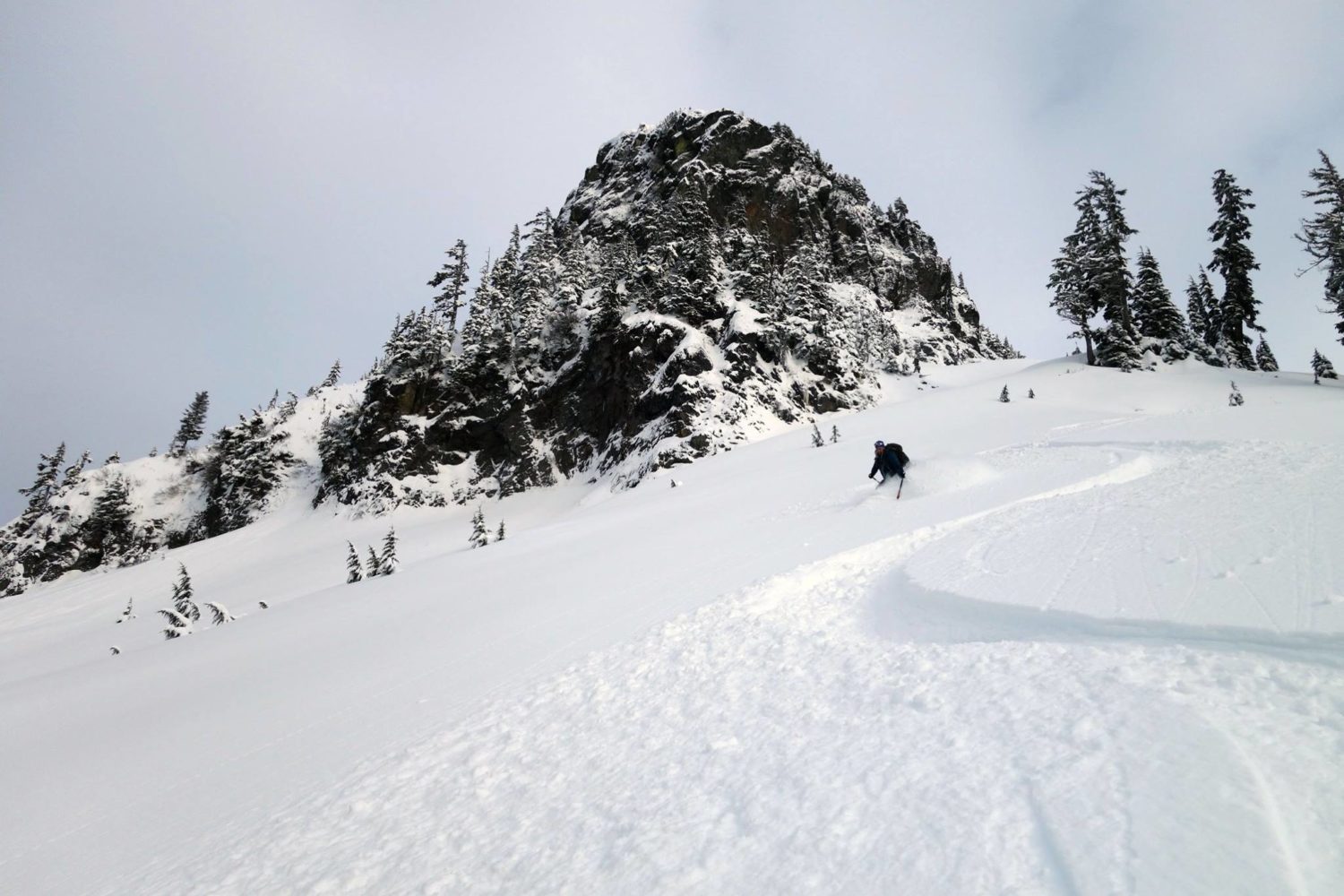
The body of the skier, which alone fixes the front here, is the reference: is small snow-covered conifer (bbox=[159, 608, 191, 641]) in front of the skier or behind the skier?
in front

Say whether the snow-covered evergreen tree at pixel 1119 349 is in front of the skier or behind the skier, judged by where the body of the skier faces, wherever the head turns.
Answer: behind

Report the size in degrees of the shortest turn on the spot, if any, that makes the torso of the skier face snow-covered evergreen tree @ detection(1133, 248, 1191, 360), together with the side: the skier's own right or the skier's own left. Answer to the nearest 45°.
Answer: approximately 180°

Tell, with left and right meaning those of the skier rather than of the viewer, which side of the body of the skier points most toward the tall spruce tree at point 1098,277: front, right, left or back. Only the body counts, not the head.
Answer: back

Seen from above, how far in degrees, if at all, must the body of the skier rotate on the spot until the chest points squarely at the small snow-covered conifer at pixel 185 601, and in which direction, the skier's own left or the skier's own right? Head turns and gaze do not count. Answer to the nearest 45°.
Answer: approximately 45° to the skier's own right

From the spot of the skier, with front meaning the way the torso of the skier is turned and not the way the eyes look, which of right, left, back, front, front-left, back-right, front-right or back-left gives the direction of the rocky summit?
right

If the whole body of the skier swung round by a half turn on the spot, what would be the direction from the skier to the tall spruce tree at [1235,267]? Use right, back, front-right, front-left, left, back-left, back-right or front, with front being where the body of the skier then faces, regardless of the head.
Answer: front

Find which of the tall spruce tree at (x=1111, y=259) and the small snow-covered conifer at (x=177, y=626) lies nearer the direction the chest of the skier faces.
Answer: the small snow-covered conifer

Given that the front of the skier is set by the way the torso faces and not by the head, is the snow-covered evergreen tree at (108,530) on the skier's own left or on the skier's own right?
on the skier's own right

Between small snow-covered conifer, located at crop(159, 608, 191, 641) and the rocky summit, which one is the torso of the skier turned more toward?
the small snow-covered conifer

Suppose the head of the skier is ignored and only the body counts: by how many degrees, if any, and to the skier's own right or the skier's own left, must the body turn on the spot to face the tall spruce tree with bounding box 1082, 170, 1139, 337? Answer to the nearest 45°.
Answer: approximately 180°

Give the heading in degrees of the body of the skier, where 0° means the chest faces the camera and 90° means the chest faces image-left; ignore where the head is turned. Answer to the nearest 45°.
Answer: approximately 45°

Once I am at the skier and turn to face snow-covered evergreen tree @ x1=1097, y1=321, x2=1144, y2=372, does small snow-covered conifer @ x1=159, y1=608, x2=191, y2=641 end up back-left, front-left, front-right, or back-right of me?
back-left
